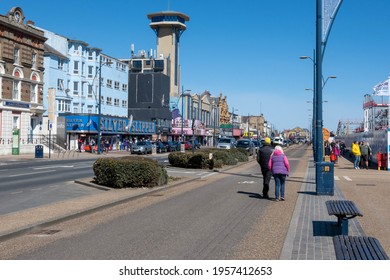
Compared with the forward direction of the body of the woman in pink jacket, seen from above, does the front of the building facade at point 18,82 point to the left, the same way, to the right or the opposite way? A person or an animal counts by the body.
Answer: to the right

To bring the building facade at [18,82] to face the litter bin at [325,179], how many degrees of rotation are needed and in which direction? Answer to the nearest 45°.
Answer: approximately 45° to its right

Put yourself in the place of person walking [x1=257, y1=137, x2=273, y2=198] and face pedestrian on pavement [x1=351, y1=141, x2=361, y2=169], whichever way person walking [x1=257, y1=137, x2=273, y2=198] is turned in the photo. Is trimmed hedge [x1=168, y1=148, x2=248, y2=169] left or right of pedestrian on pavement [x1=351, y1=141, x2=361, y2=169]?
left

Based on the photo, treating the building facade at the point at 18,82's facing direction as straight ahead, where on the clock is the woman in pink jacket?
The woman in pink jacket is roughly at 1 o'clock from the building facade.

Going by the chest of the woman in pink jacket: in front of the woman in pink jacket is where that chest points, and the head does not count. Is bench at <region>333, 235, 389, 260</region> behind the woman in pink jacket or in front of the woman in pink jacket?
behind

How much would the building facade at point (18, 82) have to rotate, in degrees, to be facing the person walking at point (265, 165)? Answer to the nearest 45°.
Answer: approximately 45° to its right

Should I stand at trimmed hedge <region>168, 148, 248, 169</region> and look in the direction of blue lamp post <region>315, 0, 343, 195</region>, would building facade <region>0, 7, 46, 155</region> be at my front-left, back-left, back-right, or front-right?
back-right

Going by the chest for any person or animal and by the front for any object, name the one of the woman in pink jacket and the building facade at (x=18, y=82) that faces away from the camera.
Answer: the woman in pink jacket

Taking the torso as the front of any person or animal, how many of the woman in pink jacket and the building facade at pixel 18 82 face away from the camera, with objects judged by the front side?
1

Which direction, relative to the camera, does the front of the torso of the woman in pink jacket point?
away from the camera

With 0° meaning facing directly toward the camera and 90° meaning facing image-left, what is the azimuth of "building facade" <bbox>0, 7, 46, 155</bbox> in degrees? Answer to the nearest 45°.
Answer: approximately 315°
